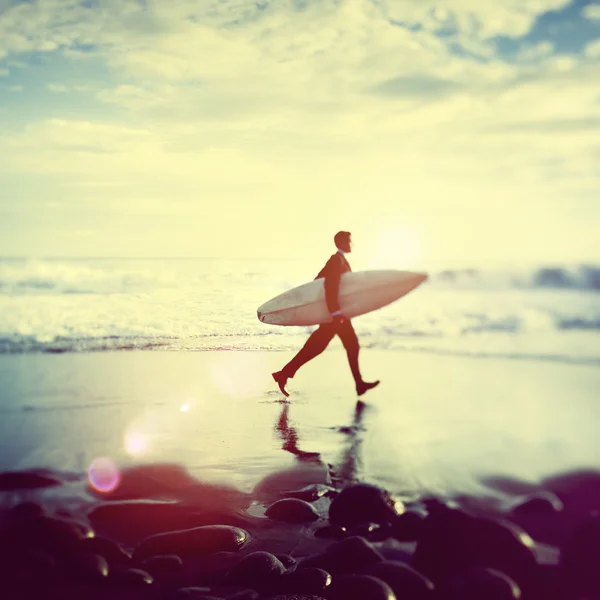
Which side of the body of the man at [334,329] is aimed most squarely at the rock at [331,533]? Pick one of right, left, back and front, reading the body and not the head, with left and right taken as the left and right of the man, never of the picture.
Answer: right

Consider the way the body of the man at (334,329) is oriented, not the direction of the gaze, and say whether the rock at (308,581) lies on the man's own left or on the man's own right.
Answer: on the man's own right

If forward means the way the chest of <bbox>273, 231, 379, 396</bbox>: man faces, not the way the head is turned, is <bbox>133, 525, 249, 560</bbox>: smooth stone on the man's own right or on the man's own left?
on the man's own right

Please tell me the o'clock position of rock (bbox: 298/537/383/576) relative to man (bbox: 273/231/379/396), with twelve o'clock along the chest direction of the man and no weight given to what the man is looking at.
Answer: The rock is roughly at 3 o'clock from the man.

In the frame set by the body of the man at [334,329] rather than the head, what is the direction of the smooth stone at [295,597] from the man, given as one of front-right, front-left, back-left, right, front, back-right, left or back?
right

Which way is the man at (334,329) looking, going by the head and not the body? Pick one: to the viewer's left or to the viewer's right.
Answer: to the viewer's right

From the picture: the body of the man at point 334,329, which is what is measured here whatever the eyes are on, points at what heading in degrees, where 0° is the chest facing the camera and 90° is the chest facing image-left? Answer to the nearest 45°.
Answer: approximately 270°

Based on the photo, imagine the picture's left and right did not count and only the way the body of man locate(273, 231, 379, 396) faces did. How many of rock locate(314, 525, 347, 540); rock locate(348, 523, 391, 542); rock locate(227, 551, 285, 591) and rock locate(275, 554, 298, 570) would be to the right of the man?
4

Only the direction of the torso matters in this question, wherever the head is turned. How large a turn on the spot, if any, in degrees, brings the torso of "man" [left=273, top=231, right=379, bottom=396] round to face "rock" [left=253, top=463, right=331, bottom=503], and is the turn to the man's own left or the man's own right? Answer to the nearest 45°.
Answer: approximately 90° to the man's own right

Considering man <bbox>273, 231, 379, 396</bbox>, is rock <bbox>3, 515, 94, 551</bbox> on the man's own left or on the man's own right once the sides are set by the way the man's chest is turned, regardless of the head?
on the man's own right

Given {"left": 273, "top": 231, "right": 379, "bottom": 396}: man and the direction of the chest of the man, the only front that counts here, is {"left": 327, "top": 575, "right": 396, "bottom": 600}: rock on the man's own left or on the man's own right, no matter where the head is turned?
on the man's own right

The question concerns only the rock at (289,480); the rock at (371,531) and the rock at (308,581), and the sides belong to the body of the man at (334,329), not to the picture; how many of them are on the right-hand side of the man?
3
